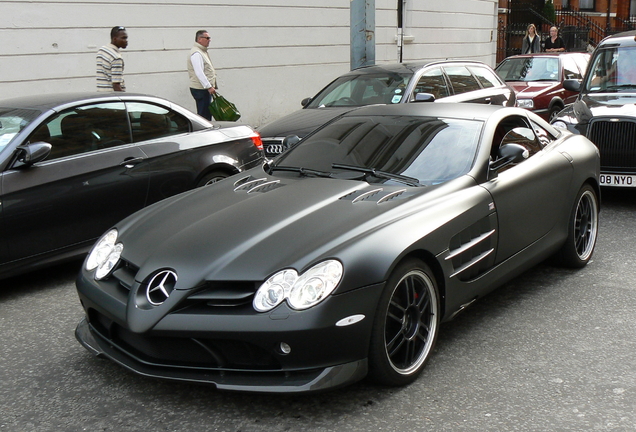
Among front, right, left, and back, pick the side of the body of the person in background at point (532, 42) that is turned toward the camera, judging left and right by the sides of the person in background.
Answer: front

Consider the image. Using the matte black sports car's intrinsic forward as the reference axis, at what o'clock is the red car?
The red car is roughly at 5 o'clock from the matte black sports car.

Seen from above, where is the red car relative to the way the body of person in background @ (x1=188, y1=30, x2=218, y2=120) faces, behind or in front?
in front

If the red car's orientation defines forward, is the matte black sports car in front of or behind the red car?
in front

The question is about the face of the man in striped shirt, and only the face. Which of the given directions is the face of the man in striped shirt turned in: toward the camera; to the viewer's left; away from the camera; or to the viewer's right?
to the viewer's right

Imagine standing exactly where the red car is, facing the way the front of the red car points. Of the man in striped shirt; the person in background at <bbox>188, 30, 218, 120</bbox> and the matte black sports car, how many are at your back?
0

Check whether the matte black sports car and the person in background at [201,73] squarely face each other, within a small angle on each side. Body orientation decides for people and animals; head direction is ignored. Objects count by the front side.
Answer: no

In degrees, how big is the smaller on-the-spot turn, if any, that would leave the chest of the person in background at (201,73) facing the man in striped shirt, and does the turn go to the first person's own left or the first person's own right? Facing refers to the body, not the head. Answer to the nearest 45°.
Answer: approximately 135° to the first person's own right

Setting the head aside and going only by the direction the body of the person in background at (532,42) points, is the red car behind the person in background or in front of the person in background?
in front

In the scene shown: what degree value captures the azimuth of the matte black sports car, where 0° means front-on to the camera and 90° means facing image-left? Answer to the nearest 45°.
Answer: approximately 45°

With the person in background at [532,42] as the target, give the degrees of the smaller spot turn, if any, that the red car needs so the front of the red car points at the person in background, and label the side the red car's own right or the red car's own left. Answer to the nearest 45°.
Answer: approximately 135° to the red car's own right

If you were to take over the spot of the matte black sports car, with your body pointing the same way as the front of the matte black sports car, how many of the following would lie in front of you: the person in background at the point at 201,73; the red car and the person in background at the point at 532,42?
0

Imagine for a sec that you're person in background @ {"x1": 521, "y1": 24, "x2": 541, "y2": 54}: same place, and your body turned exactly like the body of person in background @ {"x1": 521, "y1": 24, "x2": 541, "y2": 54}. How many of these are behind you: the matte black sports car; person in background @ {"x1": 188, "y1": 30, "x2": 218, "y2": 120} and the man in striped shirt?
0

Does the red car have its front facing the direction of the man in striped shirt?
yes

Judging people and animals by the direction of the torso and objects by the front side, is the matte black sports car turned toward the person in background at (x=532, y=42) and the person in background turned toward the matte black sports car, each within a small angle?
no
